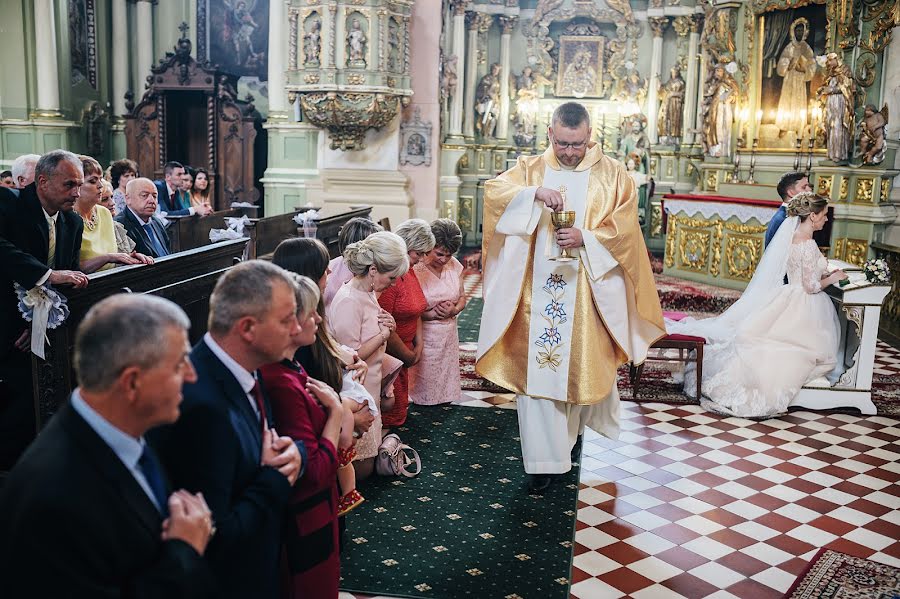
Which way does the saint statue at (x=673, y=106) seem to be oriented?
toward the camera

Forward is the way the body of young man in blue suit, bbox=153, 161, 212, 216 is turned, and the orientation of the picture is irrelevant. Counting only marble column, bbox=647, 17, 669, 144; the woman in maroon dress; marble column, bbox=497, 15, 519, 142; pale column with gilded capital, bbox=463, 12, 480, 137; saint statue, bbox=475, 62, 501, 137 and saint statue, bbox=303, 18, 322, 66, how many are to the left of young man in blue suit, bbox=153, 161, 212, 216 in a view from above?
5

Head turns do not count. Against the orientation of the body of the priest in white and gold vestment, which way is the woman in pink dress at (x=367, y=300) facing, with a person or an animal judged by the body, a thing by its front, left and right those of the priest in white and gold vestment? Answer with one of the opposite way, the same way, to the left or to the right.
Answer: to the left

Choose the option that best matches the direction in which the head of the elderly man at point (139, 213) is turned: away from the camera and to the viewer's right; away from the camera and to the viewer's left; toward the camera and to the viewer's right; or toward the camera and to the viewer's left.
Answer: toward the camera and to the viewer's right

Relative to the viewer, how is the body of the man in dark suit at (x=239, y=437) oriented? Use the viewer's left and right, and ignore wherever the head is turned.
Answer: facing to the right of the viewer

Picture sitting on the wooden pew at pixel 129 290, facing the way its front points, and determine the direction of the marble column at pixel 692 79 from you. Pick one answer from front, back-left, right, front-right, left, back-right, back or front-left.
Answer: left

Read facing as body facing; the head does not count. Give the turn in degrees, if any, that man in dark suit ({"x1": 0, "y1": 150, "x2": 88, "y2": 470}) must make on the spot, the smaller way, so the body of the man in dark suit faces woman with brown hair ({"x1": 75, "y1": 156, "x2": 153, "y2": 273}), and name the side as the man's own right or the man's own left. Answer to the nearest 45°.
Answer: approximately 90° to the man's own left

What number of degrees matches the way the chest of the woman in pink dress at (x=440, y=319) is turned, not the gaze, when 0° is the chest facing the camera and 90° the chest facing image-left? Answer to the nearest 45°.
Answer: approximately 0°

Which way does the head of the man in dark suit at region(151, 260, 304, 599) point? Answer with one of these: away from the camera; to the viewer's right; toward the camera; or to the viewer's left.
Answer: to the viewer's right

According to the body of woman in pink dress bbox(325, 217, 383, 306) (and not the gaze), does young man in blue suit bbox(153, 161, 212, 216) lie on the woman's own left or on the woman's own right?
on the woman's own left

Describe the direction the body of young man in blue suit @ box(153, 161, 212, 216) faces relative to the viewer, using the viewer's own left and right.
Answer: facing the viewer and to the right of the viewer

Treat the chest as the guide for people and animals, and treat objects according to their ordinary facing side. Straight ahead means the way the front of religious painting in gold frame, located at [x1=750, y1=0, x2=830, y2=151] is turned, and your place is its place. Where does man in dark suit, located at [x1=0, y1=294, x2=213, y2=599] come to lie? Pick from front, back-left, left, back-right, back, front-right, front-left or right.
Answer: front

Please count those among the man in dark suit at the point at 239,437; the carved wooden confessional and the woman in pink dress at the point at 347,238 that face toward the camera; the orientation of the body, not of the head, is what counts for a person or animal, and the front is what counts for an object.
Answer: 1

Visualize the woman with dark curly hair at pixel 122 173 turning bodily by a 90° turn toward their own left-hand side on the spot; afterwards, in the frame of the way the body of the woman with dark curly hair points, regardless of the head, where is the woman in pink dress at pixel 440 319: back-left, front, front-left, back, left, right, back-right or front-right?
right

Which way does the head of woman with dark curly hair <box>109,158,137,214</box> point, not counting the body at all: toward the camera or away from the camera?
toward the camera

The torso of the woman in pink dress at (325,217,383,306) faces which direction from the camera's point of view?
to the viewer's right

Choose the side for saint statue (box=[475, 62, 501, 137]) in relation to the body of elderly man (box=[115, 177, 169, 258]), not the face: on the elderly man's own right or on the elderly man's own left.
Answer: on the elderly man's own left

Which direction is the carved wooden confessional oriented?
toward the camera

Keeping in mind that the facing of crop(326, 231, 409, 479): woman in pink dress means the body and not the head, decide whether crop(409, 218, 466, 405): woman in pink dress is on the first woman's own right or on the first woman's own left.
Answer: on the first woman's own left

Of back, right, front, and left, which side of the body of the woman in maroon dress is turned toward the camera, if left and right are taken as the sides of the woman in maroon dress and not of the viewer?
right
